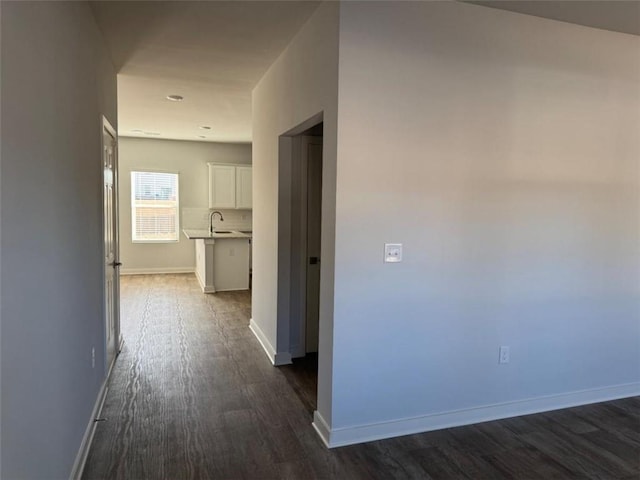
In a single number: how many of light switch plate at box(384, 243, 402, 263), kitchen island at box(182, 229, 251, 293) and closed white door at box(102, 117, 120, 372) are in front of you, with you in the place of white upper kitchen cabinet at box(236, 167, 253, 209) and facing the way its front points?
3

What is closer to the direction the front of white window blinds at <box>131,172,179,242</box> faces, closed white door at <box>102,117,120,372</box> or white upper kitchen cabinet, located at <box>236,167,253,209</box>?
the closed white door

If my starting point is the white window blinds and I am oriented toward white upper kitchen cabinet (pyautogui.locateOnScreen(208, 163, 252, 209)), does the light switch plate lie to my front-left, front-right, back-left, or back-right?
front-right

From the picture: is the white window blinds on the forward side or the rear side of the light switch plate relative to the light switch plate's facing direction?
on the rear side

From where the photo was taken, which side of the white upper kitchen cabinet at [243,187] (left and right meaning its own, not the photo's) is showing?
front

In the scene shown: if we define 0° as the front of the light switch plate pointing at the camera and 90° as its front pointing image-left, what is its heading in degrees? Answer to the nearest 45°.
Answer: approximately 0°

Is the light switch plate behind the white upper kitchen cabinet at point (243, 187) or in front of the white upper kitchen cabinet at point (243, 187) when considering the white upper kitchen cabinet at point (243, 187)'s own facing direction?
in front

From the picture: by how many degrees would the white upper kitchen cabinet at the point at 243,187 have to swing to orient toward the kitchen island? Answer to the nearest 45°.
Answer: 0° — it already faces it

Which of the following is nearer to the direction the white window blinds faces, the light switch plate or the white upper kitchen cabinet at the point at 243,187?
the light switch plate

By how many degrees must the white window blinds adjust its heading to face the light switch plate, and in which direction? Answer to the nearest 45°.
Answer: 0° — it already faces it

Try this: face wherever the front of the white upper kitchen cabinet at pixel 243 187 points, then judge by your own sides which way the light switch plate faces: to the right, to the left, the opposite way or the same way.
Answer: the same way

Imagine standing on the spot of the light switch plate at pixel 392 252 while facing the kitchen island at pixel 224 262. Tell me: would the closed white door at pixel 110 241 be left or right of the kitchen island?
left

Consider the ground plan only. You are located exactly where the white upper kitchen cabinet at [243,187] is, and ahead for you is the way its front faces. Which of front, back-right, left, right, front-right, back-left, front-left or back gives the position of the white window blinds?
right

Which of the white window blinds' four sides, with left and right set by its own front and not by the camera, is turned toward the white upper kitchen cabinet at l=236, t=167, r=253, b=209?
left

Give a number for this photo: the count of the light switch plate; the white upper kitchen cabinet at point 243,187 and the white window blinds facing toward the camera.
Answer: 3

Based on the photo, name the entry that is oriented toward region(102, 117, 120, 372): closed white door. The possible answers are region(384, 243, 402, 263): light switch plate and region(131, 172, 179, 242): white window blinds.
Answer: the white window blinds

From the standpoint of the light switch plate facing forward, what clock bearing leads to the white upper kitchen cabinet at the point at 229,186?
The white upper kitchen cabinet is roughly at 5 o'clock from the light switch plate.

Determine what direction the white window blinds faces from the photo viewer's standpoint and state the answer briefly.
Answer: facing the viewer
